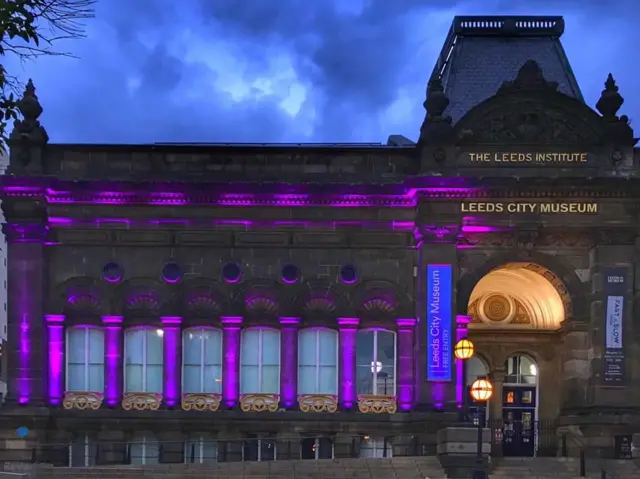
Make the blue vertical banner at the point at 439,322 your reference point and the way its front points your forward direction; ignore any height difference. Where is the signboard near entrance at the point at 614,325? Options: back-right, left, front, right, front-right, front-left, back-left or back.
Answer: left

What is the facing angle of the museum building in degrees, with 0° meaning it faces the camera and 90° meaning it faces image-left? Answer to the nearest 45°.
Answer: approximately 0°

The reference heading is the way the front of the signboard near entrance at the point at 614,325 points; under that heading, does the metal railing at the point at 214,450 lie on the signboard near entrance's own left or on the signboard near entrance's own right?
on the signboard near entrance's own right

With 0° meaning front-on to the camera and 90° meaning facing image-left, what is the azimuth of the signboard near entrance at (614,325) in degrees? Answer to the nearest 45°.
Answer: approximately 0°
